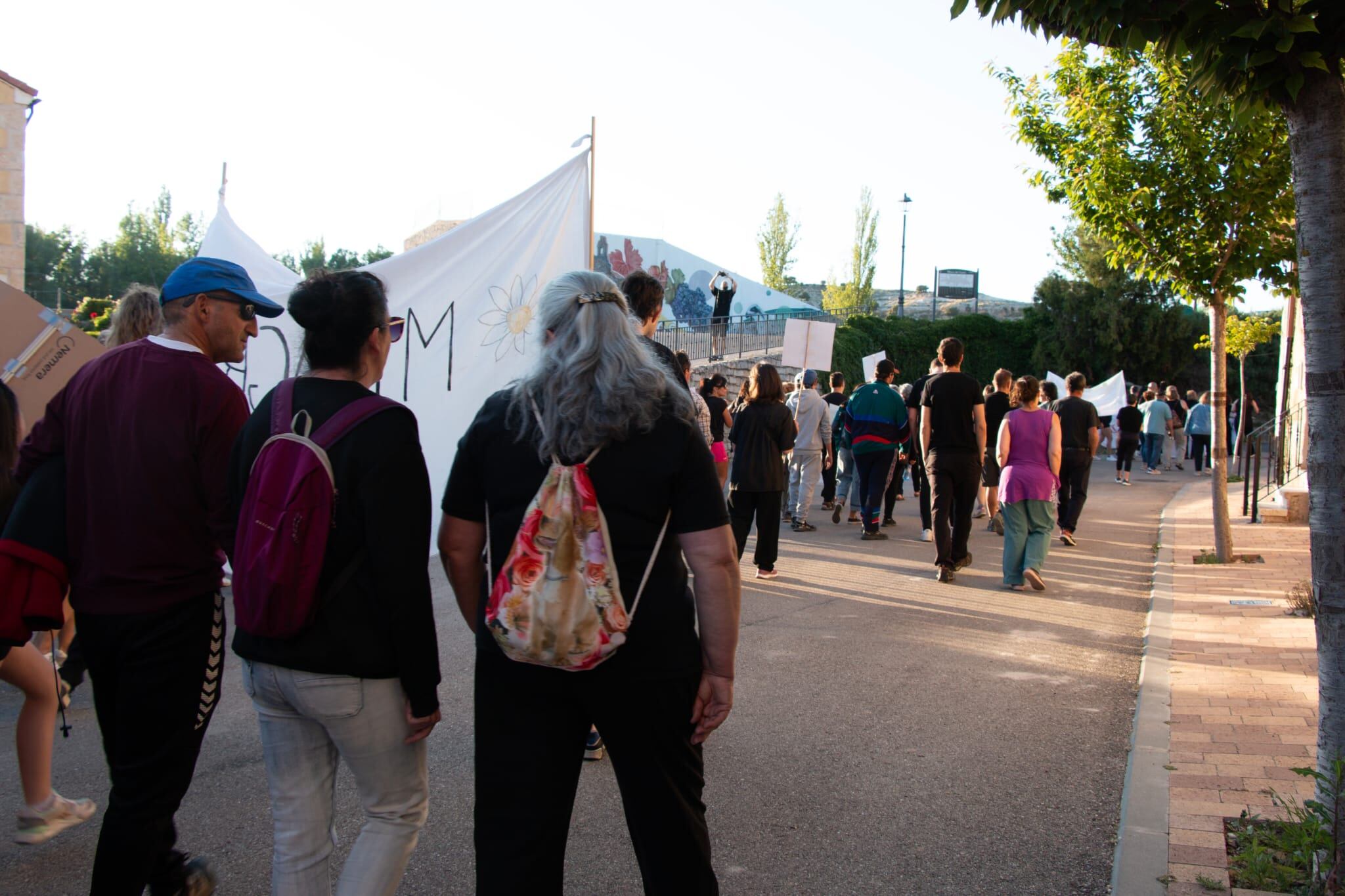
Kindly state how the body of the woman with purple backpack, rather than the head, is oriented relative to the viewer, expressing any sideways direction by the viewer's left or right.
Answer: facing away from the viewer and to the right of the viewer

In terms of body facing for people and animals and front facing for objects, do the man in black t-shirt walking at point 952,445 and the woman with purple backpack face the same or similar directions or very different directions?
same or similar directions

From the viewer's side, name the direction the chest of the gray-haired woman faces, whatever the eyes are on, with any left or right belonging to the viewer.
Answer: facing away from the viewer

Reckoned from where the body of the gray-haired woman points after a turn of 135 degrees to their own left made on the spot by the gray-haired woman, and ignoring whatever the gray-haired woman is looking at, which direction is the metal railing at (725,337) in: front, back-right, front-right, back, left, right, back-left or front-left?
back-right

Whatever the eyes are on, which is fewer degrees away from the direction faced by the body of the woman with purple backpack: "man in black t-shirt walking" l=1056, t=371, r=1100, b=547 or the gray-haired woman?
the man in black t-shirt walking

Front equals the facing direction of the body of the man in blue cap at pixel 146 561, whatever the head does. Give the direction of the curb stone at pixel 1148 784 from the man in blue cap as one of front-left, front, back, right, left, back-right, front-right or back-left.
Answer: front-right

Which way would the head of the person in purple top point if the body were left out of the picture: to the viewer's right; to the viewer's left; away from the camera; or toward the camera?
away from the camera

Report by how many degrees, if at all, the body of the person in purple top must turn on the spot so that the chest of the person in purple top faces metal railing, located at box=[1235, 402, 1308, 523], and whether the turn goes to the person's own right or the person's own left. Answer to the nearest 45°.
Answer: approximately 45° to the person's own right

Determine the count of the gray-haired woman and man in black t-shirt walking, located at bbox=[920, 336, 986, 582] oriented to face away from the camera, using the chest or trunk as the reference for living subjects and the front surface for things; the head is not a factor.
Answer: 2

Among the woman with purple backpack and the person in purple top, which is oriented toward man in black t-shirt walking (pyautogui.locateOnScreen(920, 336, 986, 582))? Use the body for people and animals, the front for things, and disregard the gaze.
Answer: the woman with purple backpack

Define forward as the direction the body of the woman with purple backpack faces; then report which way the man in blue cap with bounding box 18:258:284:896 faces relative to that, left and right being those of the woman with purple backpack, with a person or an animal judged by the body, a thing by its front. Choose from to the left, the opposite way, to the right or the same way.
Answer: the same way

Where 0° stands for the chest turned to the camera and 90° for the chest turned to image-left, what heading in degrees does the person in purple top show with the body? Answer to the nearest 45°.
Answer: approximately 180°

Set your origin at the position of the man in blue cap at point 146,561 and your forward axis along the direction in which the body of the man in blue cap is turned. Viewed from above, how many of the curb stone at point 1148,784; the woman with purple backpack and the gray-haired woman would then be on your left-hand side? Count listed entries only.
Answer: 0

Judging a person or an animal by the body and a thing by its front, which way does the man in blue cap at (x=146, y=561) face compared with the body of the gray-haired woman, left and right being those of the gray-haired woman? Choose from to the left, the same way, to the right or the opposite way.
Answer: the same way

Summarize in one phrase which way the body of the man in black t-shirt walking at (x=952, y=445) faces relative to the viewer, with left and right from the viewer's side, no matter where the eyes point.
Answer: facing away from the viewer

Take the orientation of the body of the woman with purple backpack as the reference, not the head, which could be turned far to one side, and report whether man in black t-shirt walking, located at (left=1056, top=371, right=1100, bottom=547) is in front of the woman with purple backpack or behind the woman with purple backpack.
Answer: in front

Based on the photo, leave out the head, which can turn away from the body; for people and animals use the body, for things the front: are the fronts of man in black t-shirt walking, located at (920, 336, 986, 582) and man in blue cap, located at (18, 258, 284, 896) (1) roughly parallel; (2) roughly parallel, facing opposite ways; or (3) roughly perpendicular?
roughly parallel

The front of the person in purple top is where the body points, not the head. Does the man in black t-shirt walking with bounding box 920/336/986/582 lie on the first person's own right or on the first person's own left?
on the first person's own left

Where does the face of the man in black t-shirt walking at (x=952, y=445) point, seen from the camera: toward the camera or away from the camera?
away from the camera
